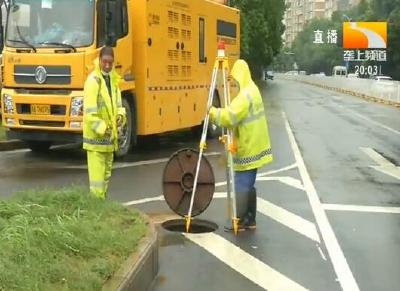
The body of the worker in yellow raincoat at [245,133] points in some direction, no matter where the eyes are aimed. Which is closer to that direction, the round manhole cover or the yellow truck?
the round manhole cover

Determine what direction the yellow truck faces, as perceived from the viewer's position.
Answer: facing the viewer and to the left of the viewer

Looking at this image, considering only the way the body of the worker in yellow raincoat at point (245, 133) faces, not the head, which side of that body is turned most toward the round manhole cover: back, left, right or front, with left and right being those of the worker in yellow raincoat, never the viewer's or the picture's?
front

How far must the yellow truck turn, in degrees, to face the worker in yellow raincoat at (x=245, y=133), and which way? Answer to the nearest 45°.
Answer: approximately 45° to its left

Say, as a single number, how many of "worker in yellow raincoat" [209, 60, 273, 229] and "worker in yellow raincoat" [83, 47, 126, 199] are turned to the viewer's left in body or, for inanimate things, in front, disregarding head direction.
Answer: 1

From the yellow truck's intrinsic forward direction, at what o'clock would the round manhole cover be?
The round manhole cover is roughly at 10 o'clock from the yellow truck.

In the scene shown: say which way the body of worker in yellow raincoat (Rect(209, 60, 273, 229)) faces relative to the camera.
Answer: to the viewer's left

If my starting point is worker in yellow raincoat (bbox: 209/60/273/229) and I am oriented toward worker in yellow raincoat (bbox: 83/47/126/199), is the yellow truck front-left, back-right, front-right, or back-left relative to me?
front-right

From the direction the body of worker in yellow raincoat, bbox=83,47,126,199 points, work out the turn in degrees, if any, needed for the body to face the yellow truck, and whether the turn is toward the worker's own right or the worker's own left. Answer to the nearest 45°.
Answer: approximately 135° to the worker's own left

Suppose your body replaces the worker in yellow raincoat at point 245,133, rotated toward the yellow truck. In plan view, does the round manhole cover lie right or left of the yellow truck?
left

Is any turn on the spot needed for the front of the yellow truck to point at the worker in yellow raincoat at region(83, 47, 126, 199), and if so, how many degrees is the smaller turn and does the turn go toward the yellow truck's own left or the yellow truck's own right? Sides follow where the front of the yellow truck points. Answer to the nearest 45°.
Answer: approximately 45° to the yellow truck's own left

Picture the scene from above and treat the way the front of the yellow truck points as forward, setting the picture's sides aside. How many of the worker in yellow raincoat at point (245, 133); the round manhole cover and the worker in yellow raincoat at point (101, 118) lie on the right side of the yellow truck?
0

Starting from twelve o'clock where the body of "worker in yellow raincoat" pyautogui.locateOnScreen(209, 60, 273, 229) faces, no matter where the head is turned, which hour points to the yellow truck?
The yellow truck is roughly at 2 o'clock from the worker in yellow raincoat.
